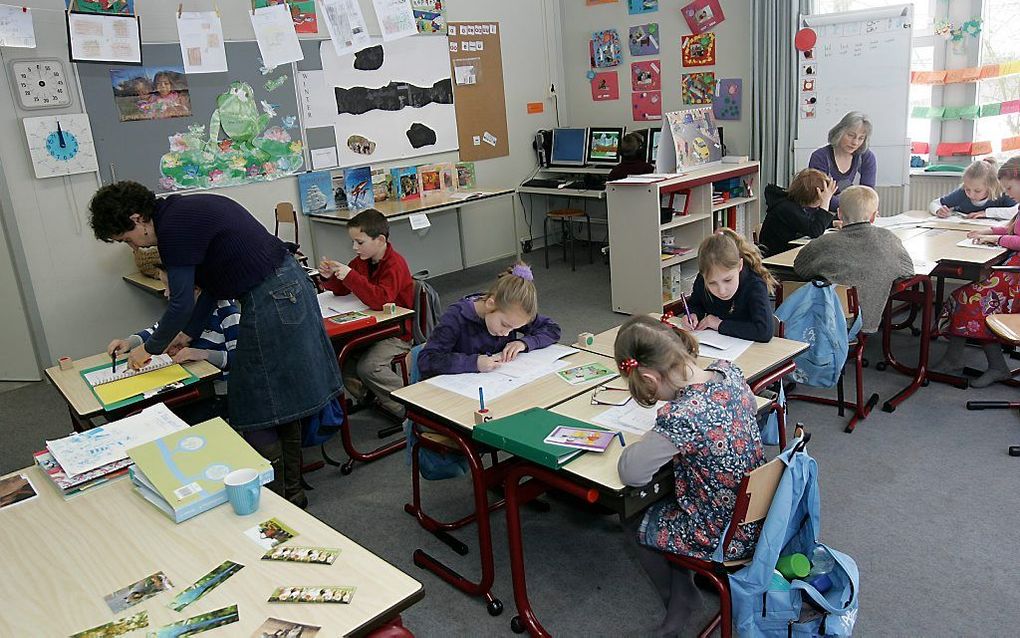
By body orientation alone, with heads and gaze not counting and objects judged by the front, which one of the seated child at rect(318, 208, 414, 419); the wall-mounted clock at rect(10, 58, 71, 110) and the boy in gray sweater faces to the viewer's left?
the seated child

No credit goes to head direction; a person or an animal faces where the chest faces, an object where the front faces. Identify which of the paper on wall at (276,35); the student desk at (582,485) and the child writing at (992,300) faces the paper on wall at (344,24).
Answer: the child writing

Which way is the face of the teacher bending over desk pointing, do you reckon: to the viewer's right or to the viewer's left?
to the viewer's left

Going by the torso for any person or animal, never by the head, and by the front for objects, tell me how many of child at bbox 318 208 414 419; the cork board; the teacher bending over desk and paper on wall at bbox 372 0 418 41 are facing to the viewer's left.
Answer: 2

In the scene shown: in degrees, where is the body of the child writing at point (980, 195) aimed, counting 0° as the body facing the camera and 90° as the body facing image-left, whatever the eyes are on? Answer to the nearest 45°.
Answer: approximately 0°

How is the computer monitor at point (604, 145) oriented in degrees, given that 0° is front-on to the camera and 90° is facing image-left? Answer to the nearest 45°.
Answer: approximately 0°

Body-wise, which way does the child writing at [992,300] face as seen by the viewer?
to the viewer's left

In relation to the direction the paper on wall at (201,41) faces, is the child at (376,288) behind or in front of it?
in front

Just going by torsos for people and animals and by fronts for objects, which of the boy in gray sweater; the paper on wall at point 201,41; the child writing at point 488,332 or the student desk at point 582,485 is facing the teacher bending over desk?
the paper on wall

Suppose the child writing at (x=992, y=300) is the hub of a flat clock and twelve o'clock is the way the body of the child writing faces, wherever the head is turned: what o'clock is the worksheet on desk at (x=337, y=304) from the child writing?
The worksheet on desk is roughly at 11 o'clock from the child writing.

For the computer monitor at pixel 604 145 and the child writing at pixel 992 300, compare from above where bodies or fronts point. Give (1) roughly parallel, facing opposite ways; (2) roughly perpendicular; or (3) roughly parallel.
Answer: roughly perpendicular

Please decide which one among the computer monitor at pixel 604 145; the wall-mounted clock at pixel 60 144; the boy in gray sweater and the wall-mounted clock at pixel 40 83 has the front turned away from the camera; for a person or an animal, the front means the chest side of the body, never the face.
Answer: the boy in gray sweater
